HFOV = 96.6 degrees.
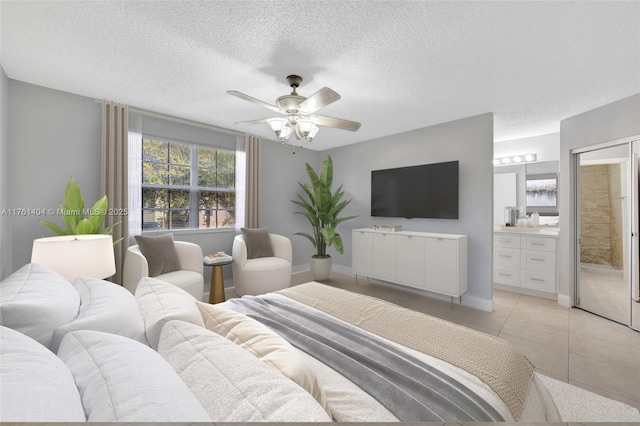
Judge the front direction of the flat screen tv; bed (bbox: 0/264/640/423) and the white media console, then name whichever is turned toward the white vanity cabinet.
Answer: the bed

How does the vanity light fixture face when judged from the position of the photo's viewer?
facing the viewer and to the left of the viewer

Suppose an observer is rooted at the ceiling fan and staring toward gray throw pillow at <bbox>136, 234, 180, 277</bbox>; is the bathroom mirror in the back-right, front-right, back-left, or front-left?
back-right

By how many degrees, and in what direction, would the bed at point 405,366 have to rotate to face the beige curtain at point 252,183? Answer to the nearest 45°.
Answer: approximately 90° to its left

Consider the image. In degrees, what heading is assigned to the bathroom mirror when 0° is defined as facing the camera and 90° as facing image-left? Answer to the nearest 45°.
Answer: approximately 45°

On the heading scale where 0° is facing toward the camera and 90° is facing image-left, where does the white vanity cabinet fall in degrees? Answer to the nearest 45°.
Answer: approximately 45°

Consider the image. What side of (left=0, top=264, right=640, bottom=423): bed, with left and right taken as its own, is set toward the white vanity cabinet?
front

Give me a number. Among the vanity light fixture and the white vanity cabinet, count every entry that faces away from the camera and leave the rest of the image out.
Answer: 0

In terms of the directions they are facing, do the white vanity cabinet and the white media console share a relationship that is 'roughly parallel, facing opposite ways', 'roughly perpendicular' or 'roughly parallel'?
roughly parallel

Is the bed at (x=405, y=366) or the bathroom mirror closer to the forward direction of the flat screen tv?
the bed

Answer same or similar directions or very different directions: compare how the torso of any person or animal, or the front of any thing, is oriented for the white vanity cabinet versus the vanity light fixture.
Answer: same or similar directions

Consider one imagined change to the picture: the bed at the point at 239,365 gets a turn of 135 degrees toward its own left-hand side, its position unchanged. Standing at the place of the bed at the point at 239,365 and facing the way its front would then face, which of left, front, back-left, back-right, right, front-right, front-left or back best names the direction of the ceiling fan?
right

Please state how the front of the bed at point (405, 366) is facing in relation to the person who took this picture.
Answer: facing away from the viewer and to the right of the viewer

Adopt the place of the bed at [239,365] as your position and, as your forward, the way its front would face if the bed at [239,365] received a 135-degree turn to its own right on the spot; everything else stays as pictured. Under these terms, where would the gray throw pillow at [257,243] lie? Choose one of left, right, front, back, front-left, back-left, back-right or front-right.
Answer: back
